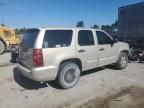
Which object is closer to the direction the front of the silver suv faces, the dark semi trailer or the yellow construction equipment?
the dark semi trailer

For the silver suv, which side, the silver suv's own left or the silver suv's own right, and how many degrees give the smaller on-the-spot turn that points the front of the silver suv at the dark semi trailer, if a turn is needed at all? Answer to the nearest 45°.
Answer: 0° — it already faces it

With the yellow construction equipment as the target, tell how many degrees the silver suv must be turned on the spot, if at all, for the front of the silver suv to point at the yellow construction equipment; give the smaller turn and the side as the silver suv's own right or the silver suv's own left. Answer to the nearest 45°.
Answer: approximately 90° to the silver suv's own left

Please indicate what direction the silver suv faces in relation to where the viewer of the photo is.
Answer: facing away from the viewer and to the right of the viewer
